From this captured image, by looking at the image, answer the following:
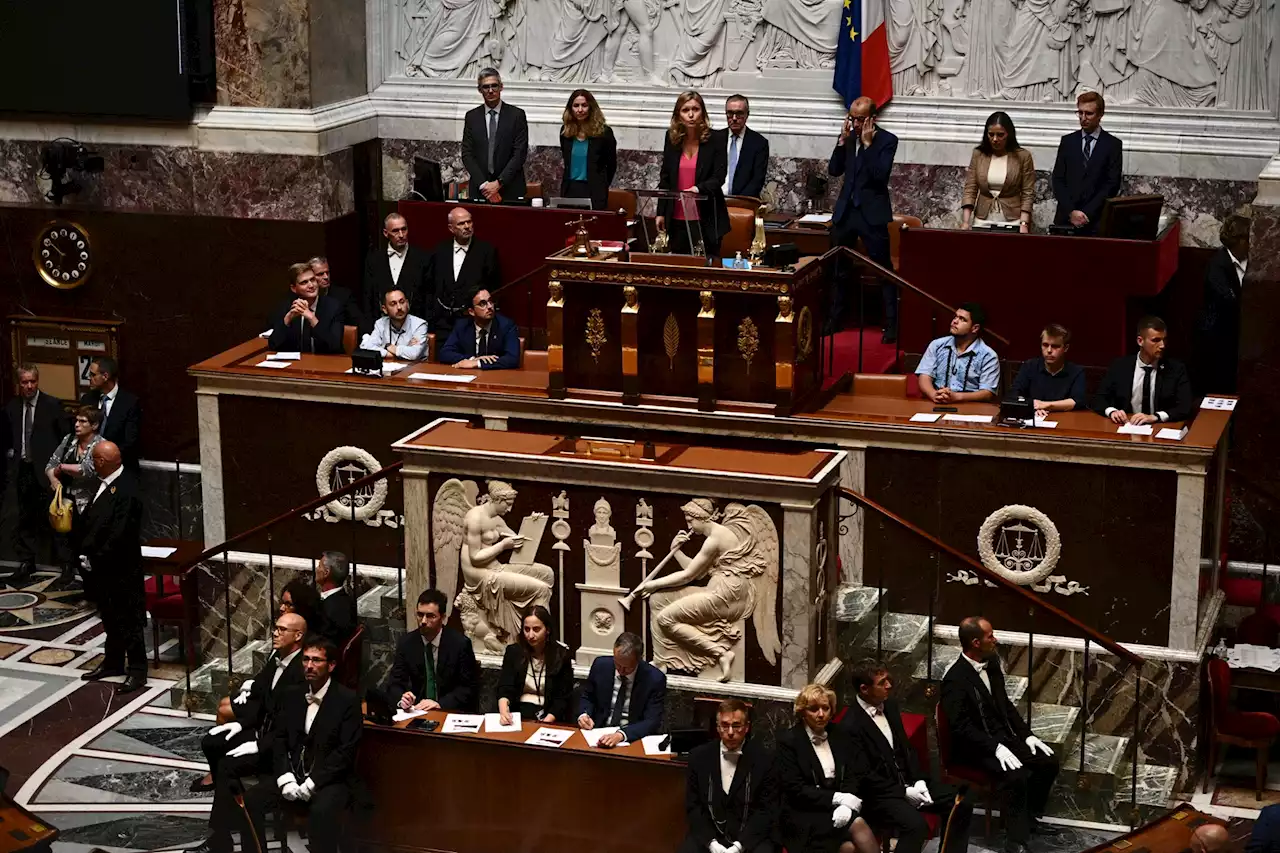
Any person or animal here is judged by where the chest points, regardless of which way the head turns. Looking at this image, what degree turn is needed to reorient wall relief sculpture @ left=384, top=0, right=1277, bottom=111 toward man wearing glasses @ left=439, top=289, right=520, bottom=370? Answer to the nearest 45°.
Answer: approximately 45° to its right

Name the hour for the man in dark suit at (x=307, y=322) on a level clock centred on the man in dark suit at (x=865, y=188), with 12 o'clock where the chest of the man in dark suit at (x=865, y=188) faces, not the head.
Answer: the man in dark suit at (x=307, y=322) is roughly at 1 o'clock from the man in dark suit at (x=865, y=188).

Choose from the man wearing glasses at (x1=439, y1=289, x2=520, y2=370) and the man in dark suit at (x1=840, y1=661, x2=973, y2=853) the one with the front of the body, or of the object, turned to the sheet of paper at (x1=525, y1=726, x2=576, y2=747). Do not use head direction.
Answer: the man wearing glasses

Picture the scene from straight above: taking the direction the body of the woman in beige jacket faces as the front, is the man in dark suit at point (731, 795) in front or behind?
in front

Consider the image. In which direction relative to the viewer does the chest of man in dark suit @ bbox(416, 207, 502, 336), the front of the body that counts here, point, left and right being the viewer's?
facing the viewer

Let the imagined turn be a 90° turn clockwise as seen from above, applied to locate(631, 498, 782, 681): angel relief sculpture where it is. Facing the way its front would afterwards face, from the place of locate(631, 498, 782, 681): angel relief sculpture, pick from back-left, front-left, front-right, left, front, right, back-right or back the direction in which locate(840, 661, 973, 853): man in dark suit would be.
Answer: back-right

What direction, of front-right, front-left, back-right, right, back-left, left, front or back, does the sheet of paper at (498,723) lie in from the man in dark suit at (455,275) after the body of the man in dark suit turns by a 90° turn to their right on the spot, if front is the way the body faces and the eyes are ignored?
left

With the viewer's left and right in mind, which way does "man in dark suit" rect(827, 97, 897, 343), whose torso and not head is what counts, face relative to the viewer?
facing the viewer and to the left of the viewer

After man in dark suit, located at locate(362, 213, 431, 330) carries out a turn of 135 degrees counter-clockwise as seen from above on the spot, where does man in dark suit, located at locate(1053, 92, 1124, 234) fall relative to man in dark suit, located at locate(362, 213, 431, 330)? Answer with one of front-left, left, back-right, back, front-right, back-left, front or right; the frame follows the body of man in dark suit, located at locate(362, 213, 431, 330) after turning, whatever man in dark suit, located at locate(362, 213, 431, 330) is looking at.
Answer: front-right

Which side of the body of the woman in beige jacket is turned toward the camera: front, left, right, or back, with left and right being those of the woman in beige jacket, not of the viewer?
front

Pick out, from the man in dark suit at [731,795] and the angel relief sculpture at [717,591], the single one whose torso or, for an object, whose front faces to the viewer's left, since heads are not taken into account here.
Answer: the angel relief sculpture

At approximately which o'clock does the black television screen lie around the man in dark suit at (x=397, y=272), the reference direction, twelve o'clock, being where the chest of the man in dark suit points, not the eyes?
The black television screen is roughly at 4 o'clock from the man in dark suit.

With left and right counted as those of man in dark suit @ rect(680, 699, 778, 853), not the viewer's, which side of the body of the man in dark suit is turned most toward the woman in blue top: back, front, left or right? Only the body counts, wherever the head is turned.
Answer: back

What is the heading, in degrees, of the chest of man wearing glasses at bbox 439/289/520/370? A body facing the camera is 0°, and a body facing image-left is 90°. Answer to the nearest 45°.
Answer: approximately 0°

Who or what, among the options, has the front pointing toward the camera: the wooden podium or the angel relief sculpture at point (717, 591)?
the wooden podium

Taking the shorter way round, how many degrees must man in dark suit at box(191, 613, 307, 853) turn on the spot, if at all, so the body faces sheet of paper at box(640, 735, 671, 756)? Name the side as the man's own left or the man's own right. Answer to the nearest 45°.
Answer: approximately 90° to the man's own left

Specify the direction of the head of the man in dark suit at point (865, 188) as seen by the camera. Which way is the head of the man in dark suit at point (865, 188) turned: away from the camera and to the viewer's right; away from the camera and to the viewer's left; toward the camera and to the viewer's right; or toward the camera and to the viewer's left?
toward the camera and to the viewer's left
